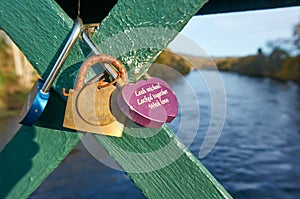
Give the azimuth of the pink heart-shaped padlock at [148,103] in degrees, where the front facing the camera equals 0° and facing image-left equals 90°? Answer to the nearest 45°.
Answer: approximately 0°
